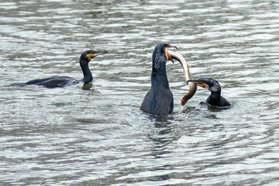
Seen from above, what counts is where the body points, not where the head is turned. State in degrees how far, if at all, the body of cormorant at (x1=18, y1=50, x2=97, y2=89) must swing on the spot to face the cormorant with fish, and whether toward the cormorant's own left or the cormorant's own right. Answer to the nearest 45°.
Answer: approximately 45° to the cormorant's own right

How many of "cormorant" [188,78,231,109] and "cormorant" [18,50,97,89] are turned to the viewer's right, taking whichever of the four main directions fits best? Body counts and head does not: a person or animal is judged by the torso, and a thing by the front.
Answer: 1

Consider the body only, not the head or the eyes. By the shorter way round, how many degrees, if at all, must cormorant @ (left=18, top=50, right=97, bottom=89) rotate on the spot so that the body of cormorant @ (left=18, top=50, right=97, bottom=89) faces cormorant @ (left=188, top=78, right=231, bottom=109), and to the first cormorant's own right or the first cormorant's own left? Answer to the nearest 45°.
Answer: approximately 45° to the first cormorant's own right

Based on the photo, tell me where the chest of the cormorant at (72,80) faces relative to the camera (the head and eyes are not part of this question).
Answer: to the viewer's right

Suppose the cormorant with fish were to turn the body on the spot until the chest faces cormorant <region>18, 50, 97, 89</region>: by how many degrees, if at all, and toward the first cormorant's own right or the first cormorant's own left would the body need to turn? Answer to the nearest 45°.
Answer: approximately 135° to the first cormorant's own left

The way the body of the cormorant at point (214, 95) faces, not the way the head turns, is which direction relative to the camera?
to the viewer's left

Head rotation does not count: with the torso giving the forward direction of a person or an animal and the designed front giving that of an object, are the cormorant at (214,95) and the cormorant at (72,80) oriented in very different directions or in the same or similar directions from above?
very different directions

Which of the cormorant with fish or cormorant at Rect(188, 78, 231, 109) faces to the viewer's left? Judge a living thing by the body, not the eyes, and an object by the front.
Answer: the cormorant
